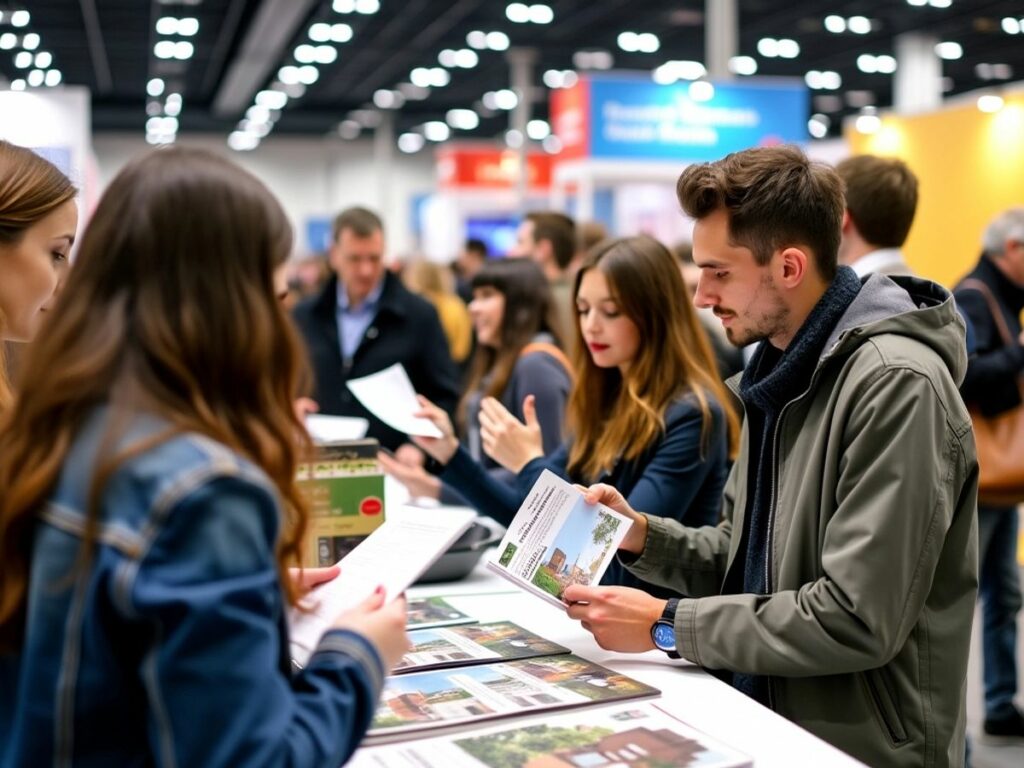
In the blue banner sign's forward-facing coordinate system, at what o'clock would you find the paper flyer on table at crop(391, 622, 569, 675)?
The paper flyer on table is roughly at 12 o'clock from the blue banner sign.

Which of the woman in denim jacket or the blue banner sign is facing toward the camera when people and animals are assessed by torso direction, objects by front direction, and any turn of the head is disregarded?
the blue banner sign

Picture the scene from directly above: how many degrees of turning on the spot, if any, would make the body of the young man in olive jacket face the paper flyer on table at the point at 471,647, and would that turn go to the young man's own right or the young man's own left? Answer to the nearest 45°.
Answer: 0° — they already face it

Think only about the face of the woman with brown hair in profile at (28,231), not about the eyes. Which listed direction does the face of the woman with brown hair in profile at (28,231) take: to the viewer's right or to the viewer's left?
to the viewer's right

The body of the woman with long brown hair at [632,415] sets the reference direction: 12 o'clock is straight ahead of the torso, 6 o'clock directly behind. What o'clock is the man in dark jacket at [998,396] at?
The man in dark jacket is roughly at 6 o'clock from the woman with long brown hair.

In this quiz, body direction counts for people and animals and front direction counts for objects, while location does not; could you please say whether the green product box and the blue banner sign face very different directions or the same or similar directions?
same or similar directions

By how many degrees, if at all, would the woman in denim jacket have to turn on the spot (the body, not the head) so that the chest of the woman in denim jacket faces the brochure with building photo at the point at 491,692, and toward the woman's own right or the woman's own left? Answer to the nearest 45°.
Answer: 0° — they already face it

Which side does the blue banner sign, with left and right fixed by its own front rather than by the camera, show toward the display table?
front

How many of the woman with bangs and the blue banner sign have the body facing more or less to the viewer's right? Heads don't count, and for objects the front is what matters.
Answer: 0

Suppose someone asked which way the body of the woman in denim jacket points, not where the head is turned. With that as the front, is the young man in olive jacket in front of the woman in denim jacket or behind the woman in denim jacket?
in front

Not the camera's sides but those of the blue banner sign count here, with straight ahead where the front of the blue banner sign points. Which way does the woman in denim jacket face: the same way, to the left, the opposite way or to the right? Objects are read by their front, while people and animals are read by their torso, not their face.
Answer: the opposite way

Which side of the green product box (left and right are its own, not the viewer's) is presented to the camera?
front

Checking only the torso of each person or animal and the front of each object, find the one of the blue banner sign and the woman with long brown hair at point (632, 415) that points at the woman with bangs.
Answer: the blue banner sign

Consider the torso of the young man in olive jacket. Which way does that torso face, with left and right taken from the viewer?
facing to the left of the viewer

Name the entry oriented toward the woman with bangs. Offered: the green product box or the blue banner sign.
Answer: the blue banner sign

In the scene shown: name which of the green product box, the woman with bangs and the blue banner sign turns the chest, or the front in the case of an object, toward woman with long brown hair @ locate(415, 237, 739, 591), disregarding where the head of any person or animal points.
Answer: the blue banner sign

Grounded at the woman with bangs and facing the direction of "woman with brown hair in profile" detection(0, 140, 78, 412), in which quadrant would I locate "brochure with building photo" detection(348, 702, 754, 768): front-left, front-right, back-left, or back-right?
front-left
